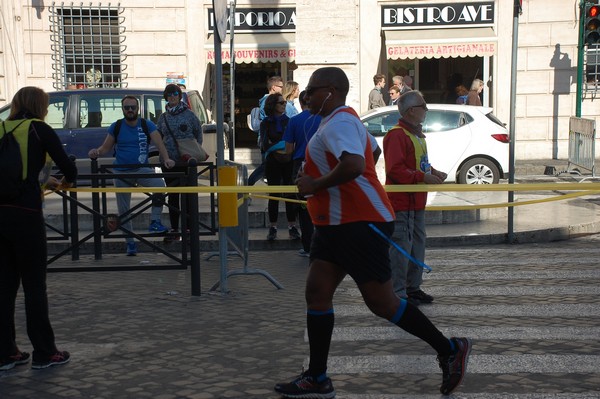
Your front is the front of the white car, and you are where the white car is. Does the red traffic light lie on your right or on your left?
on your right

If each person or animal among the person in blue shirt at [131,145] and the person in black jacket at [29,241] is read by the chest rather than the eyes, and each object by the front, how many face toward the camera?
1

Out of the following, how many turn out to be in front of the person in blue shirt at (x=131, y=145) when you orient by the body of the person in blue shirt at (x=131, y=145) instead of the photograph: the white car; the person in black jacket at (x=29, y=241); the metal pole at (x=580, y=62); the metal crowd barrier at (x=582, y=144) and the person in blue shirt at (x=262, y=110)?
1

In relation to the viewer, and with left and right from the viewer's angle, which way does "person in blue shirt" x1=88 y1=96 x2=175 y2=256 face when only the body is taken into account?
facing the viewer

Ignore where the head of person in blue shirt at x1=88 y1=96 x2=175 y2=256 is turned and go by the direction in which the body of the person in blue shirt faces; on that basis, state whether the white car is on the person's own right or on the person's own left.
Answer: on the person's own left

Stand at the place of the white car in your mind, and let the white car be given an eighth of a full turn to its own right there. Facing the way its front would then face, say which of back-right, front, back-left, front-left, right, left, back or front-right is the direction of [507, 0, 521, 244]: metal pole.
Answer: back-left

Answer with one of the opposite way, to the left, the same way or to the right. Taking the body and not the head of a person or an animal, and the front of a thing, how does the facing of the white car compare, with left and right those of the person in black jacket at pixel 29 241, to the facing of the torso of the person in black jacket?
to the left

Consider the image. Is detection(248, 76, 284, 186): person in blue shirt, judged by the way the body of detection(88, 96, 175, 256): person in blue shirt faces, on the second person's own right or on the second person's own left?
on the second person's own left

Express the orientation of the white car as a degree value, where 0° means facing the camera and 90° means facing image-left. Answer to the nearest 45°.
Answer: approximately 90°

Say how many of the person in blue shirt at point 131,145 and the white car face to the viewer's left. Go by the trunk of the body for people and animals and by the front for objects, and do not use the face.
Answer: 1

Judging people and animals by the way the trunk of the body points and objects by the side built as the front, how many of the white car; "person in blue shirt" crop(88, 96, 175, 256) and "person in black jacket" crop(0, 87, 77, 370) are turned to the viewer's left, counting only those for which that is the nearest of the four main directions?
1
